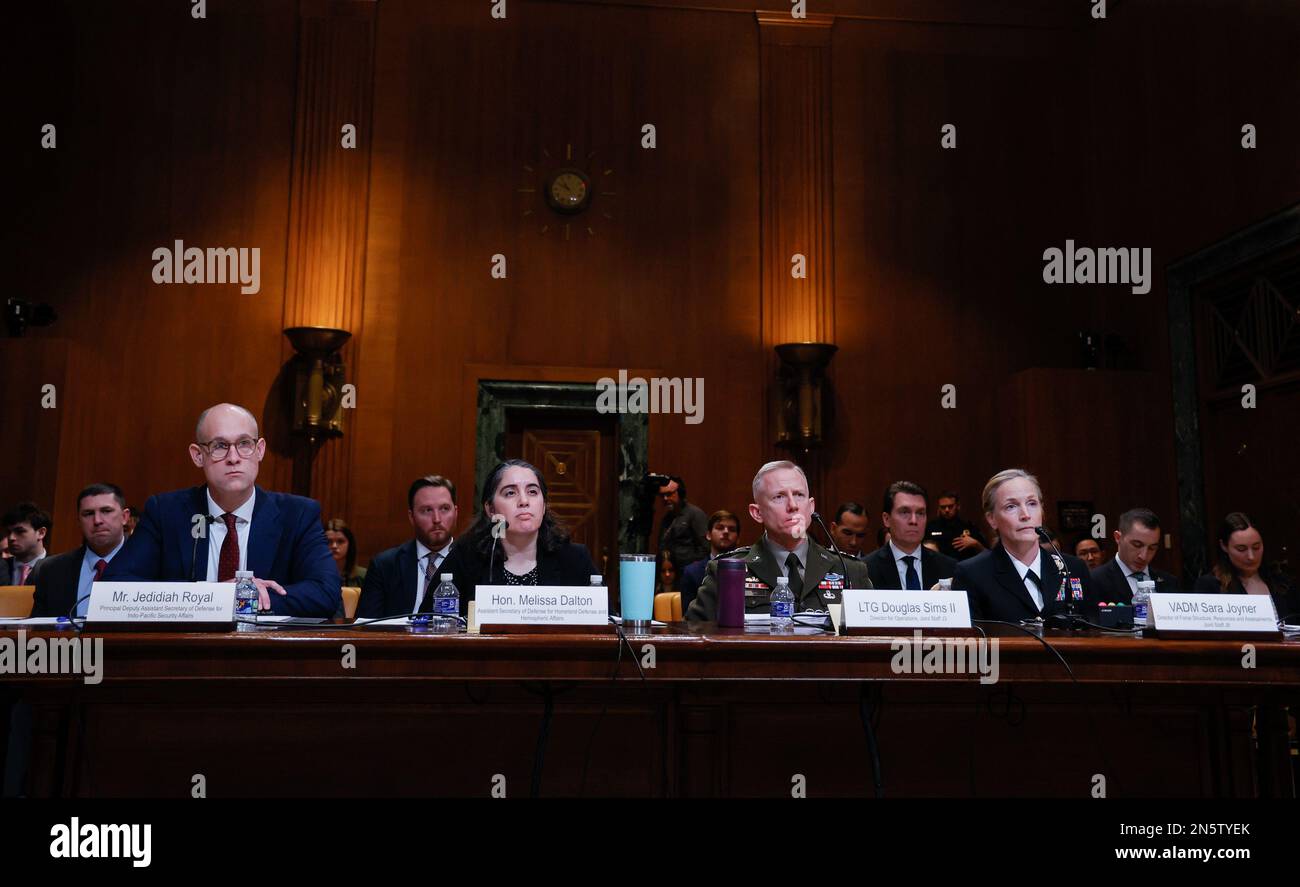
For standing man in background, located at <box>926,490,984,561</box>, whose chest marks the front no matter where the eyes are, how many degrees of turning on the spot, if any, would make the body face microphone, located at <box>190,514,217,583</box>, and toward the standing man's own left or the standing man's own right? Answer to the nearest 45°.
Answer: approximately 45° to the standing man's own right

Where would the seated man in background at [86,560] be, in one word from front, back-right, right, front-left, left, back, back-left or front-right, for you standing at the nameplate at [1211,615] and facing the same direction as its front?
right

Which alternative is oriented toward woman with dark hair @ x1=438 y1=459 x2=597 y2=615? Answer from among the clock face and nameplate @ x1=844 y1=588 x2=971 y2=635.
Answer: the clock face

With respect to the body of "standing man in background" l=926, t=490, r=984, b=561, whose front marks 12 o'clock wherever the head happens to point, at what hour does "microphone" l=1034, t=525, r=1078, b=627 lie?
The microphone is roughly at 12 o'clock from the standing man in background.

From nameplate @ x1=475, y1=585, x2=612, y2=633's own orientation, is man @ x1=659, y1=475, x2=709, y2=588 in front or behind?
behind

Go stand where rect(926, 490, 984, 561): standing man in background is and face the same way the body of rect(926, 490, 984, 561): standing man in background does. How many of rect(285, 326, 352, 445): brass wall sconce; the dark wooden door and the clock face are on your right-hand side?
3

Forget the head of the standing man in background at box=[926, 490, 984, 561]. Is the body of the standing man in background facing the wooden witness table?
yes

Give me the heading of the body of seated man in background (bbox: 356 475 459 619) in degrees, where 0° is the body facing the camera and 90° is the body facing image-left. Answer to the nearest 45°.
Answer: approximately 0°

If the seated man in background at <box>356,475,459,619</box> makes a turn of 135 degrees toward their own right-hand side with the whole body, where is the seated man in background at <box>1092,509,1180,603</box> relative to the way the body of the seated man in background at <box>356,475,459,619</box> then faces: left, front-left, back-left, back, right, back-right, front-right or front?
back-right

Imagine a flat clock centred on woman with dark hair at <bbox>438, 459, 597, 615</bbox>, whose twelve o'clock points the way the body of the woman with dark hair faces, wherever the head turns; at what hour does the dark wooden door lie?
The dark wooden door is roughly at 6 o'clock from the woman with dark hair.

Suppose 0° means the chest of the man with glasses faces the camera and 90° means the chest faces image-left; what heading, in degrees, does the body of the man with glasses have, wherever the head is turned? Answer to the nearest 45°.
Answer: approximately 0°
